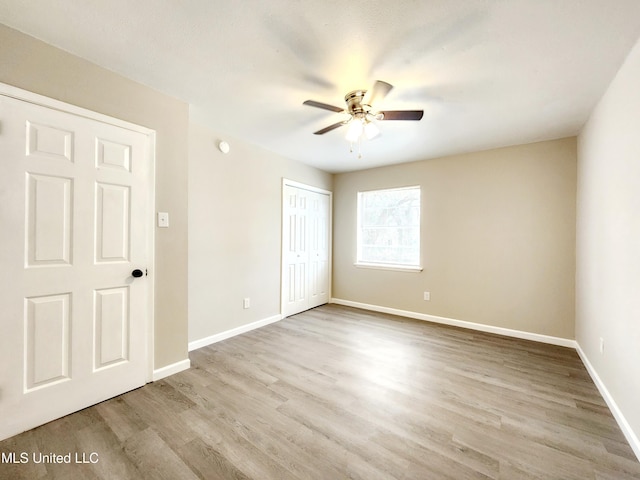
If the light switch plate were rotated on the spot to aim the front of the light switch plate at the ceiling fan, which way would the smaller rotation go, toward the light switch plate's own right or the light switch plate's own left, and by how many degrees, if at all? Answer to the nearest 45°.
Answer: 0° — it already faces it

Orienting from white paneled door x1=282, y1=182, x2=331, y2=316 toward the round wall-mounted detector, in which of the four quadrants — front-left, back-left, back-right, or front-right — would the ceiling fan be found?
front-left

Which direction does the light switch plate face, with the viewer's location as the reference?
facing the viewer and to the right of the viewer

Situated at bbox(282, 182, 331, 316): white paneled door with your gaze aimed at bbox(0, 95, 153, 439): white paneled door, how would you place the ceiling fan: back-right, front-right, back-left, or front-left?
front-left

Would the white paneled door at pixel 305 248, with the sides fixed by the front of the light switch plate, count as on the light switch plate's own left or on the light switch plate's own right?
on the light switch plate's own left

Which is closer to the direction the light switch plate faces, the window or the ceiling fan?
the ceiling fan

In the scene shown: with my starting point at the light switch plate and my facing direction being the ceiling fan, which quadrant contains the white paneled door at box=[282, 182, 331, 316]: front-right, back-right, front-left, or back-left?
front-left

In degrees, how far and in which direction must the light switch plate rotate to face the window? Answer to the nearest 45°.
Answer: approximately 45° to its left

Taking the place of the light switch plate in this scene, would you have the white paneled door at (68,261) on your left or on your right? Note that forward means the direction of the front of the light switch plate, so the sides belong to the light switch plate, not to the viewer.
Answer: on your right
